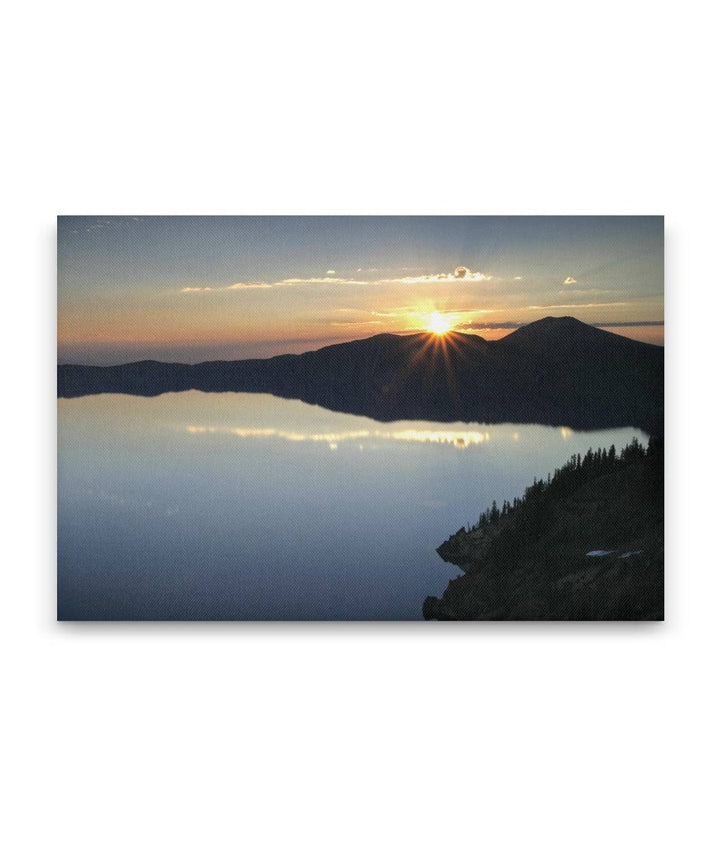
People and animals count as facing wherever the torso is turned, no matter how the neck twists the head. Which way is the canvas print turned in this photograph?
toward the camera
